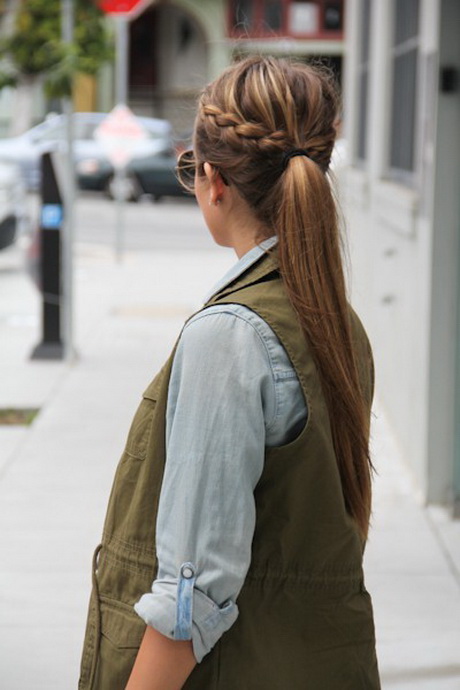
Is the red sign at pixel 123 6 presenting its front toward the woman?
yes

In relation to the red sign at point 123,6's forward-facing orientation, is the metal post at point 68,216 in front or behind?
in front

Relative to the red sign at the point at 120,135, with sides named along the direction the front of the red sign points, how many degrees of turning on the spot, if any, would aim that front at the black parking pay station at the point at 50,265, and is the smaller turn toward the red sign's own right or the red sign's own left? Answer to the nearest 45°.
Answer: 0° — it already faces it

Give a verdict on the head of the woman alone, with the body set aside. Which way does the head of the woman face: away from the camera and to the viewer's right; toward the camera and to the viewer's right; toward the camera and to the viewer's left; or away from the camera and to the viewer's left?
away from the camera and to the viewer's left

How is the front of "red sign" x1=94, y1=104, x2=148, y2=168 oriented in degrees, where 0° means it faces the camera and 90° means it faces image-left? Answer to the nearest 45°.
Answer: approximately 0°
